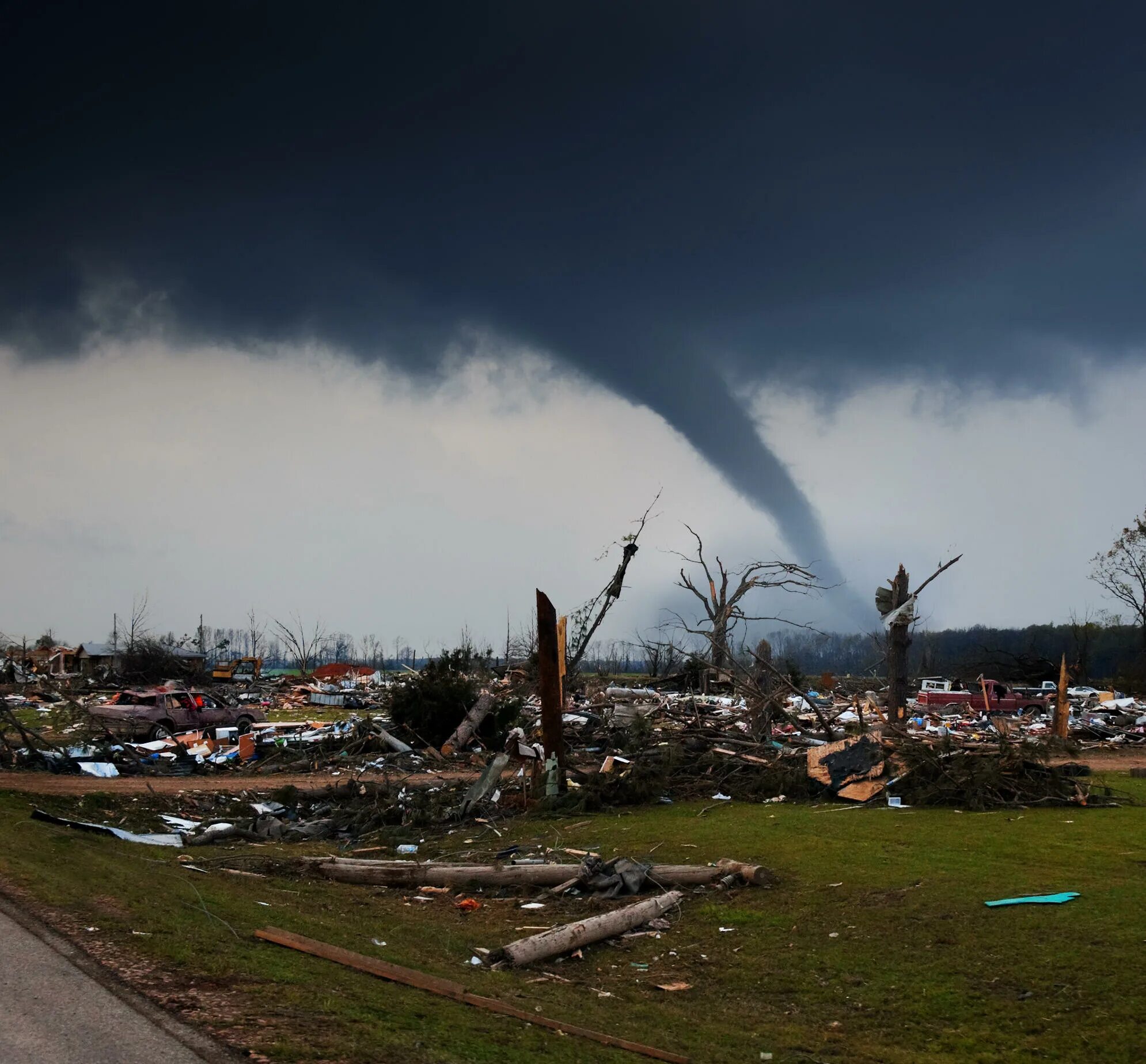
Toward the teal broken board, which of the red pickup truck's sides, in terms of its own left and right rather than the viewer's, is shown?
right

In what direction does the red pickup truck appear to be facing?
to the viewer's right

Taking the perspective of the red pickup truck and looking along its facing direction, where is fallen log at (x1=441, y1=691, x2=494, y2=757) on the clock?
The fallen log is roughly at 4 o'clock from the red pickup truck.

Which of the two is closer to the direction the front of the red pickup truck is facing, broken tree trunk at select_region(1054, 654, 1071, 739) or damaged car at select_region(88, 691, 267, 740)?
the broken tree trunk

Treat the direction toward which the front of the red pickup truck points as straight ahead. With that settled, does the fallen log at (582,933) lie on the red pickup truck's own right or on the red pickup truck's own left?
on the red pickup truck's own right

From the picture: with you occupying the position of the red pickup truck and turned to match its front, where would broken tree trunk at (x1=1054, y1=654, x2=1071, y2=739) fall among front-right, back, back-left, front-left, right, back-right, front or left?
right

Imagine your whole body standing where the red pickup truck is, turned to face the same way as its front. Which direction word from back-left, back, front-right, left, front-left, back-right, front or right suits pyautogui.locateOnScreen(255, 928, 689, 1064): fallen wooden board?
right

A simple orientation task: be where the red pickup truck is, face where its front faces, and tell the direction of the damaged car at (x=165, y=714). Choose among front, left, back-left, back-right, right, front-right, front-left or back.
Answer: back-right
